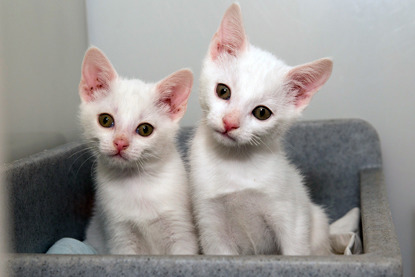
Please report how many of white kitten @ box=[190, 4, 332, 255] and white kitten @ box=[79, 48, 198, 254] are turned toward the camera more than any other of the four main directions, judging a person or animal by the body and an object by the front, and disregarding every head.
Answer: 2

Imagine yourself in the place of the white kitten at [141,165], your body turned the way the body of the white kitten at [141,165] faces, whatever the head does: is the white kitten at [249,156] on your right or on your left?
on your left

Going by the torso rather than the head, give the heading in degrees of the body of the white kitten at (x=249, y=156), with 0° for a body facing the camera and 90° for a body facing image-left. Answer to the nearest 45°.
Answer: approximately 0°

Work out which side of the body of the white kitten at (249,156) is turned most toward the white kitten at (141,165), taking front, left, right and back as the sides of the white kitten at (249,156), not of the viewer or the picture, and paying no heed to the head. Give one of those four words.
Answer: right
